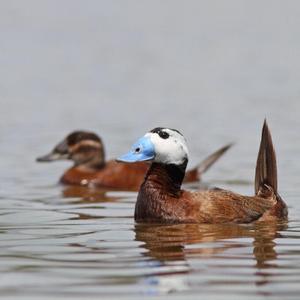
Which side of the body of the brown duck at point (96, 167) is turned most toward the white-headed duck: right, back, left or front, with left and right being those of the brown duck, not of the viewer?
left

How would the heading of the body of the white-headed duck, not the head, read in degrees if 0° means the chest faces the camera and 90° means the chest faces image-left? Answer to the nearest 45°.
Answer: approximately 90°

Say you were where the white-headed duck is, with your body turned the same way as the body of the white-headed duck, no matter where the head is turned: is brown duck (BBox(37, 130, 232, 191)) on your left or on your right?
on your right

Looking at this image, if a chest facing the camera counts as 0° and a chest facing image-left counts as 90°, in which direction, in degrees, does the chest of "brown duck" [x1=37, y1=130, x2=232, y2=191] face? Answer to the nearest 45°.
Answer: approximately 90°

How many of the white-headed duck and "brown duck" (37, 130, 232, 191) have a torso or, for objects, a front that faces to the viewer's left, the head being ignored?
2
